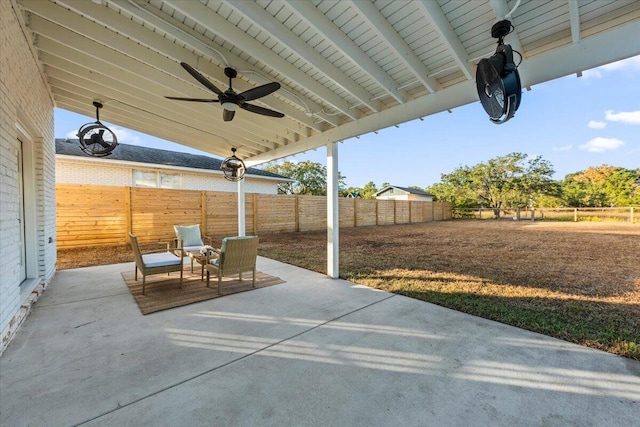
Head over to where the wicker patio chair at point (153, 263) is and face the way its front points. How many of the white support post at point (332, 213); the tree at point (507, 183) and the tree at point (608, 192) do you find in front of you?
3

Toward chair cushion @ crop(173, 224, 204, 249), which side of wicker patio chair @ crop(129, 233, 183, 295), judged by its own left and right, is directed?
left

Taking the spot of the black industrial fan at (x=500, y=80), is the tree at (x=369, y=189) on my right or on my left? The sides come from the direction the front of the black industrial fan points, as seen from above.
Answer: on my right

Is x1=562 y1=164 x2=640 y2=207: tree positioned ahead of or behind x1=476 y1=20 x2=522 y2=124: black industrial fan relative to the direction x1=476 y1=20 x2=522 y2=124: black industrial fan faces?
behind

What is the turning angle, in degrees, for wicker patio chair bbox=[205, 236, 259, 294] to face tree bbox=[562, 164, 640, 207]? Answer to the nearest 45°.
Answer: approximately 135° to its right

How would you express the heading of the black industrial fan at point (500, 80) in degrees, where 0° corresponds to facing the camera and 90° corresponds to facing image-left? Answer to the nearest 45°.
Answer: approximately 45°

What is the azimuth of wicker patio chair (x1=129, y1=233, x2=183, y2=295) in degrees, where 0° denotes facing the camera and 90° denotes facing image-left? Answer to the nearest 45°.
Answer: approximately 270°

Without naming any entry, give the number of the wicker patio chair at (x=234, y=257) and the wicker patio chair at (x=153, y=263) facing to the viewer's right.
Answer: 1

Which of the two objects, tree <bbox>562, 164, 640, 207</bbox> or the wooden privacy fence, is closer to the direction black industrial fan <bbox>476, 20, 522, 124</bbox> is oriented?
the wooden privacy fence
